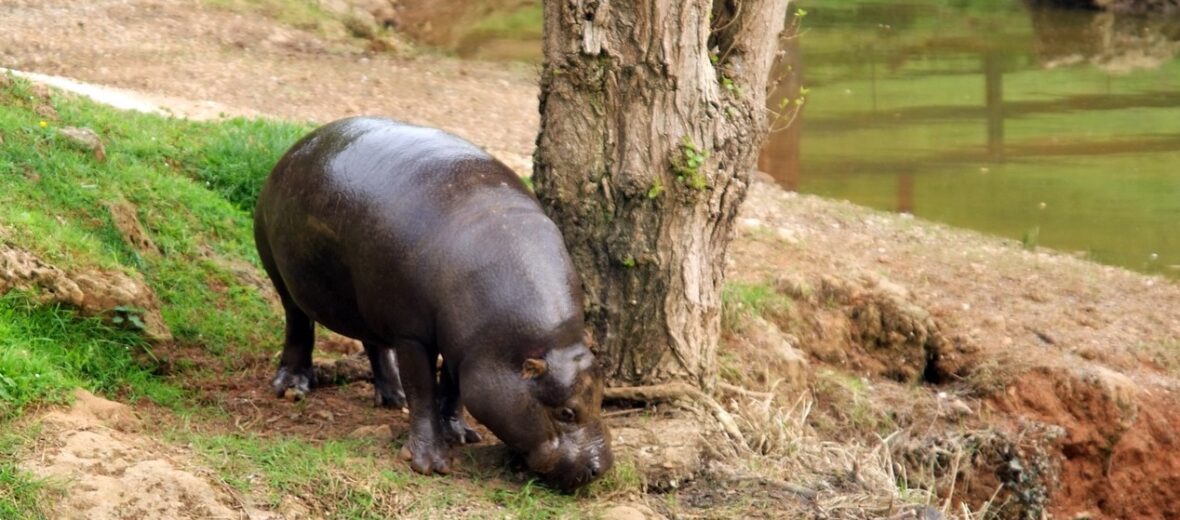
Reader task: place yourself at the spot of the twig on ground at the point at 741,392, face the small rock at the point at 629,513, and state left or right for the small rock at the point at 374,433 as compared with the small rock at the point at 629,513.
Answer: right

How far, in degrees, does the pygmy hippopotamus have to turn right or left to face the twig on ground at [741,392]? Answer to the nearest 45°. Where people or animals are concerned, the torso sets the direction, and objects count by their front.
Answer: approximately 90° to its left

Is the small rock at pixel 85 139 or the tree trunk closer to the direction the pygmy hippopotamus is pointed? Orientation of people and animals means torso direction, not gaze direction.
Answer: the tree trunk

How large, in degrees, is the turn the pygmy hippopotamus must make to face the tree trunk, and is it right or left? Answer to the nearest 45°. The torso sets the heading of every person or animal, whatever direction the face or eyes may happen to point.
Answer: approximately 90° to its left

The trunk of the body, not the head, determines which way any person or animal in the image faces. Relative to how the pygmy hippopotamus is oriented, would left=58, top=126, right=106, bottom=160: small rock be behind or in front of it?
behind
